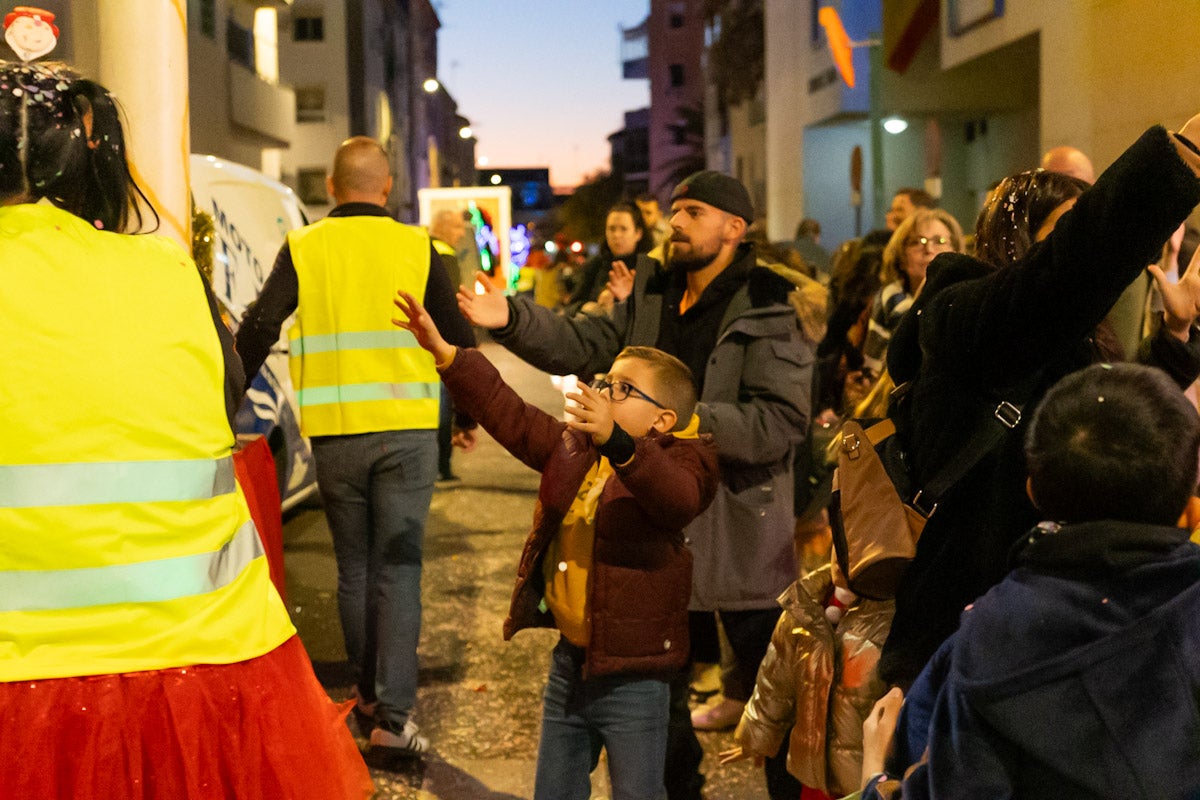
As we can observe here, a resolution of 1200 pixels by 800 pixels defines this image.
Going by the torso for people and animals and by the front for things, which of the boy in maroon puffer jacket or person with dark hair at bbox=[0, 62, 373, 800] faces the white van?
the person with dark hair

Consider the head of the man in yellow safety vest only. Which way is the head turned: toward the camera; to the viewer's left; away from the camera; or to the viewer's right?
away from the camera

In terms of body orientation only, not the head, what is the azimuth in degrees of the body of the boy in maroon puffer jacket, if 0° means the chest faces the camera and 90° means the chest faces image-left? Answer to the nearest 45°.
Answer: approximately 45°

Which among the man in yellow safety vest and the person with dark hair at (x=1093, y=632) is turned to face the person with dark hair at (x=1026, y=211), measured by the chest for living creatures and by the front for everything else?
the person with dark hair at (x=1093, y=632)

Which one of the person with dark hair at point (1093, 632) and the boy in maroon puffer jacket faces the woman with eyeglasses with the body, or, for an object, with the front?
the person with dark hair

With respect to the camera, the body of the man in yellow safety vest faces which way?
away from the camera

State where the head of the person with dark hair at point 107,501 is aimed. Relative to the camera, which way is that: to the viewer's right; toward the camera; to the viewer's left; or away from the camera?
away from the camera

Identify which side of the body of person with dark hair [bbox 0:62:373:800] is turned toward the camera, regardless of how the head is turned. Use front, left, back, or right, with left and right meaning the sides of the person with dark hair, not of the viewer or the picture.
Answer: back

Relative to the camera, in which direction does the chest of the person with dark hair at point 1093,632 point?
away from the camera

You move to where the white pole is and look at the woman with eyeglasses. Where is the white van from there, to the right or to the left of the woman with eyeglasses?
left
